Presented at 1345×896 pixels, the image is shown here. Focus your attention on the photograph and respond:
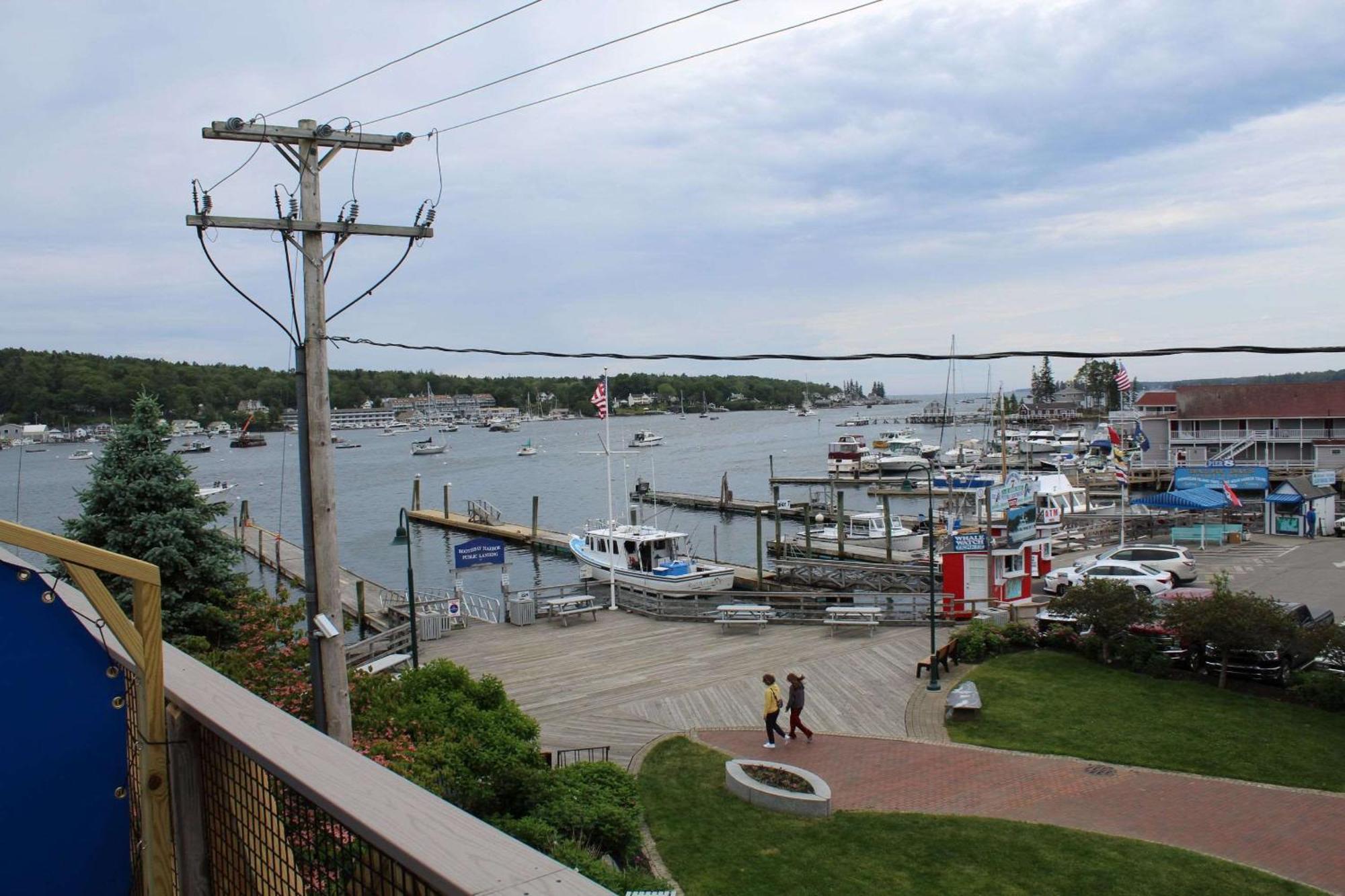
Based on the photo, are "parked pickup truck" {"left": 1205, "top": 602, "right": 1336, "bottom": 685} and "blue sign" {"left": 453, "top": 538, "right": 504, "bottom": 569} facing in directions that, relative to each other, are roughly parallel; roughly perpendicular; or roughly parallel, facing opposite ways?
roughly perpendicular

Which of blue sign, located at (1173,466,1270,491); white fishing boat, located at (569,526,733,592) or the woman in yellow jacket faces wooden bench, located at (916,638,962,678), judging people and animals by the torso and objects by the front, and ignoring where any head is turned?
the blue sign

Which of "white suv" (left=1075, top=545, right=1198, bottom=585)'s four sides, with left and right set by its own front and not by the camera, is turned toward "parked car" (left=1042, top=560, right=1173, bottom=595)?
left

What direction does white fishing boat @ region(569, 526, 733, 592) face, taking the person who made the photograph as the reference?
facing away from the viewer and to the left of the viewer

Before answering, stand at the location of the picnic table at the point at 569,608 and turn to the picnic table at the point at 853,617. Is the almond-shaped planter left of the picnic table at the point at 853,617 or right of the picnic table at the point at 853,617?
right

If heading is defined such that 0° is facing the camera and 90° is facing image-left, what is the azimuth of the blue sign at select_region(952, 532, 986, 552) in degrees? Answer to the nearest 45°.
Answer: approximately 0°

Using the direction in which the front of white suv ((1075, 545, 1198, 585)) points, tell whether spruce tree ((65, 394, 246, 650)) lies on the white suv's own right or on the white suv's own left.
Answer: on the white suv's own left

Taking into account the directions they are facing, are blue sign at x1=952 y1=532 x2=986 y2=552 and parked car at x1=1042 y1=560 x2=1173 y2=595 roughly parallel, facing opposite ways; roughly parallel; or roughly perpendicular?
roughly perpendicular

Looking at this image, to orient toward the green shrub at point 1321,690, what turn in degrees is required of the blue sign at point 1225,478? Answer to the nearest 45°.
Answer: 0° — it already faces it

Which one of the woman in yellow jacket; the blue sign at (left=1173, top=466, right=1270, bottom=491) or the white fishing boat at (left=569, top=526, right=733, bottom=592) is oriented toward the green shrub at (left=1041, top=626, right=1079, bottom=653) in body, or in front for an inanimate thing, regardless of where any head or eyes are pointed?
the blue sign

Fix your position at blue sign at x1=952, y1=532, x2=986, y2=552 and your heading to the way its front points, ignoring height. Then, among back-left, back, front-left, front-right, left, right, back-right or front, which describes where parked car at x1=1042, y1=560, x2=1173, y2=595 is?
back-left
